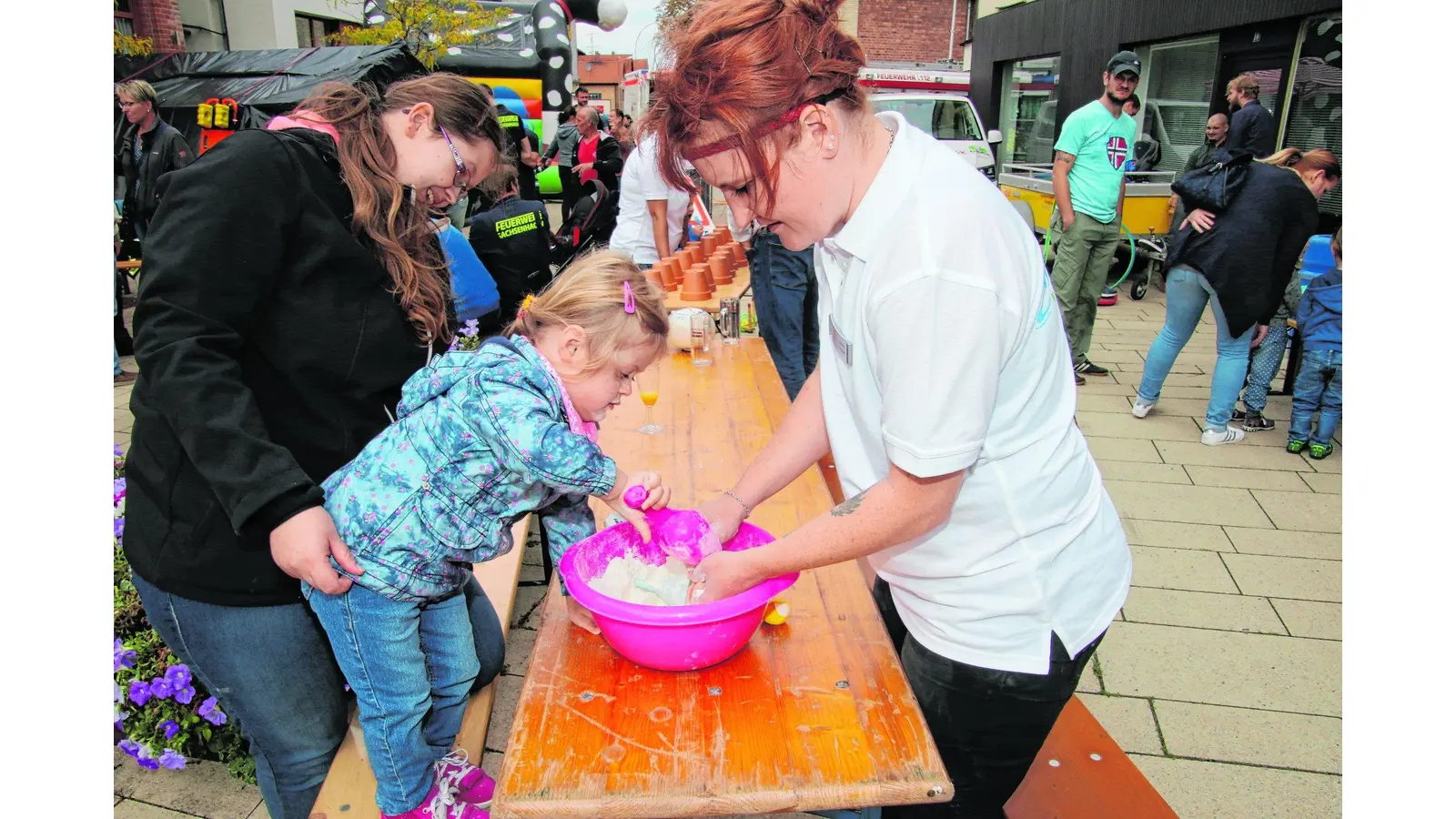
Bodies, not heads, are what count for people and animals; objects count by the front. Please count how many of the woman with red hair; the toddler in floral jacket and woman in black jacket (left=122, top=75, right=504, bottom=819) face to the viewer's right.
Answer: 2

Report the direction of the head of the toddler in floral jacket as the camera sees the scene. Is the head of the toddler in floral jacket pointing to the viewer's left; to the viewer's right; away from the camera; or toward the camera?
to the viewer's right

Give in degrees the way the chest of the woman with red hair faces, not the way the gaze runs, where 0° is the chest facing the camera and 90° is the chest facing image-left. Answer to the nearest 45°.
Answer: approximately 90°

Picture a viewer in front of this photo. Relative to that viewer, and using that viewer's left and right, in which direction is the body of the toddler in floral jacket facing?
facing to the right of the viewer

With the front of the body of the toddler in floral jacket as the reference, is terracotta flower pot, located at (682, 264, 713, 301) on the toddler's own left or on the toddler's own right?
on the toddler's own left

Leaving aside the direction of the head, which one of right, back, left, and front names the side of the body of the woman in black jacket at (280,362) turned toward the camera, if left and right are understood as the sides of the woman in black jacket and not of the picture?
right

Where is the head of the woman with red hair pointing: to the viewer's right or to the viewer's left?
to the viewer's left

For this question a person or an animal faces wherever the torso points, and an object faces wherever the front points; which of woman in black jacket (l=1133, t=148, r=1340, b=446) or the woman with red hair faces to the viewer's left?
the woman with red hair

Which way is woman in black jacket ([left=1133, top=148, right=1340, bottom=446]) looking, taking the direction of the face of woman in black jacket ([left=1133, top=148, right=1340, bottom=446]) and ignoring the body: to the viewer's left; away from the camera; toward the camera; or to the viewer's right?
to the viewer's right

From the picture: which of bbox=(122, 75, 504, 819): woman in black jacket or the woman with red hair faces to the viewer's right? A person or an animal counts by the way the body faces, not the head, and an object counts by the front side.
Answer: the woman in black jacket
